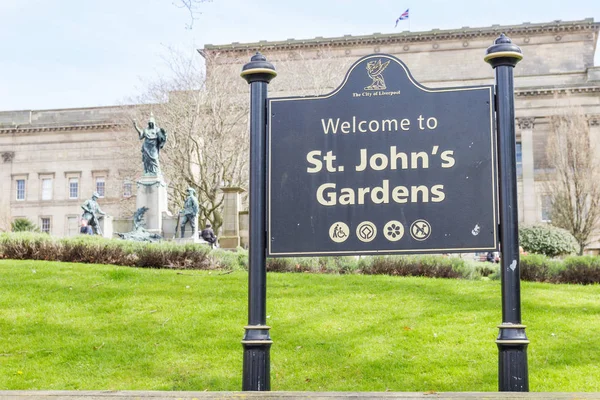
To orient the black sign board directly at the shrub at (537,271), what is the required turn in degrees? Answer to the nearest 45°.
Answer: approximately 180°

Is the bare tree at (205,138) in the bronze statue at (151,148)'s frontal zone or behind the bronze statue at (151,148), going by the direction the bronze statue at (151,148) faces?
behind

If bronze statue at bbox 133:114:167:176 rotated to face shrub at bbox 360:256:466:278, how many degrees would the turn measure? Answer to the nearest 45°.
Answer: approximately 45° to its left

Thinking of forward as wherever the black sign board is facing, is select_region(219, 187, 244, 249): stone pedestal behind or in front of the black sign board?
behind

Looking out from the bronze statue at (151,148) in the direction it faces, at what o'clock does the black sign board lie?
The black sign board is roughly at 12 o'clock from the bronze statue.

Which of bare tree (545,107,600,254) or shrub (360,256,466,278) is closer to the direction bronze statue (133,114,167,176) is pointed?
the shrub

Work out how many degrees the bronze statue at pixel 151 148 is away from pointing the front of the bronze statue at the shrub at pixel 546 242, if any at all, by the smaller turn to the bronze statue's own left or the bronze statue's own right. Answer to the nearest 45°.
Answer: approximately 90° to the bronze statue's own left

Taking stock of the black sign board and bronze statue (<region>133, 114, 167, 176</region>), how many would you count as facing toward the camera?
2

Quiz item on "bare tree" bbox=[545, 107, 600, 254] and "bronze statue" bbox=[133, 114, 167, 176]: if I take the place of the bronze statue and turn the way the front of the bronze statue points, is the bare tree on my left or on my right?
on my left
